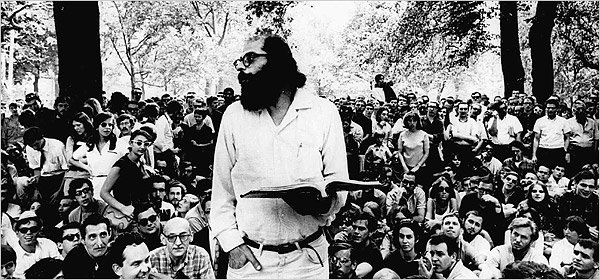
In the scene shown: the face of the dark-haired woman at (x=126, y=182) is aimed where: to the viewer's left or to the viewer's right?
to the viewer's right

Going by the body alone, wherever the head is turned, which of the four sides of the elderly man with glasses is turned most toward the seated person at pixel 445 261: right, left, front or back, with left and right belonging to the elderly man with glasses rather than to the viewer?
left

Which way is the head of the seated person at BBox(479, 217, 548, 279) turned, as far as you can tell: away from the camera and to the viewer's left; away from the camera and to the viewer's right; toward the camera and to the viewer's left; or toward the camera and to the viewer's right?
toward the camera and to the viewer's left

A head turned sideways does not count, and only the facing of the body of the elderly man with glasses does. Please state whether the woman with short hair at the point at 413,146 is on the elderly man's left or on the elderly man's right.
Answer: on the elderly man's left

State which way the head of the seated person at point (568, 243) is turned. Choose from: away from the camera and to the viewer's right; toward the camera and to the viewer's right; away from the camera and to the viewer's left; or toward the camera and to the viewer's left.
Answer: toward the camera and to the viewer's left

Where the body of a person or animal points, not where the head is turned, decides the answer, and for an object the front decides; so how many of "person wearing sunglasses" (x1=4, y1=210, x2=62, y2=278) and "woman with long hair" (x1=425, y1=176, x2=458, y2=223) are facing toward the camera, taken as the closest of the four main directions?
2

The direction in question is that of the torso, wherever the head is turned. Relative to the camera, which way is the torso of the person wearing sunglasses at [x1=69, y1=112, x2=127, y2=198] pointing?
toward the camera

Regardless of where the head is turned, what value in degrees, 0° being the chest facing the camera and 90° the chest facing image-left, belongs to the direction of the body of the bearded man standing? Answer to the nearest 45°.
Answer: approximately 0°

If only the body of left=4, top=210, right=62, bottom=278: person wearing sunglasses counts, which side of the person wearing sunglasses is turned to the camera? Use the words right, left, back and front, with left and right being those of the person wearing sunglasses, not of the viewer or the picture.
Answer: front

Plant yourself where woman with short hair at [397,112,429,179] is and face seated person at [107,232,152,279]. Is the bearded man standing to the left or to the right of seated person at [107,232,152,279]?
left

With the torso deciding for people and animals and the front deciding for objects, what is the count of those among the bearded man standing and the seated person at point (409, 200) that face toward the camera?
2

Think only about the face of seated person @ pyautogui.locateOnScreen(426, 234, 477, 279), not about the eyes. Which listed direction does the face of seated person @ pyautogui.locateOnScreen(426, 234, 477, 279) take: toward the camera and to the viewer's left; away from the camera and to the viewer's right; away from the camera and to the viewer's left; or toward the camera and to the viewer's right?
toward the camera and to the viewer's left

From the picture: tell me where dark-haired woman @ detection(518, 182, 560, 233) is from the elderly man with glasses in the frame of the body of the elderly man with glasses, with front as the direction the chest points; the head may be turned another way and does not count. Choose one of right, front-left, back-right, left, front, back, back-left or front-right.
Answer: left
